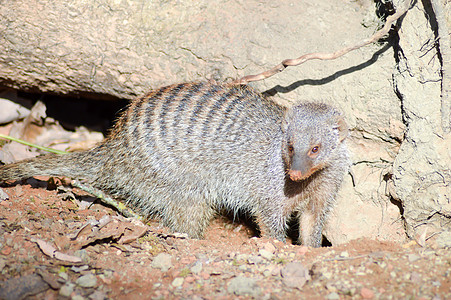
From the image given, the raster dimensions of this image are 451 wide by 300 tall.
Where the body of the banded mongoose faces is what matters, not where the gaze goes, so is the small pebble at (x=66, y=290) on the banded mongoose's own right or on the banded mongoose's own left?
on the banded mongoose's own right

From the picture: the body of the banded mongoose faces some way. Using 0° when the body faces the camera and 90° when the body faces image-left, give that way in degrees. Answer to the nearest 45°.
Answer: approximately 270°

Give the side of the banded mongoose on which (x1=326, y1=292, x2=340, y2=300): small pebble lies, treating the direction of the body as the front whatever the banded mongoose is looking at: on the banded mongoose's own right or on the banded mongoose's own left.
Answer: on the banded mongoose's own right

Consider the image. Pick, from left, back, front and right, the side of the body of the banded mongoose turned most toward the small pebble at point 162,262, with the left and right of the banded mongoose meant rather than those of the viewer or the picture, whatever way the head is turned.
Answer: right
